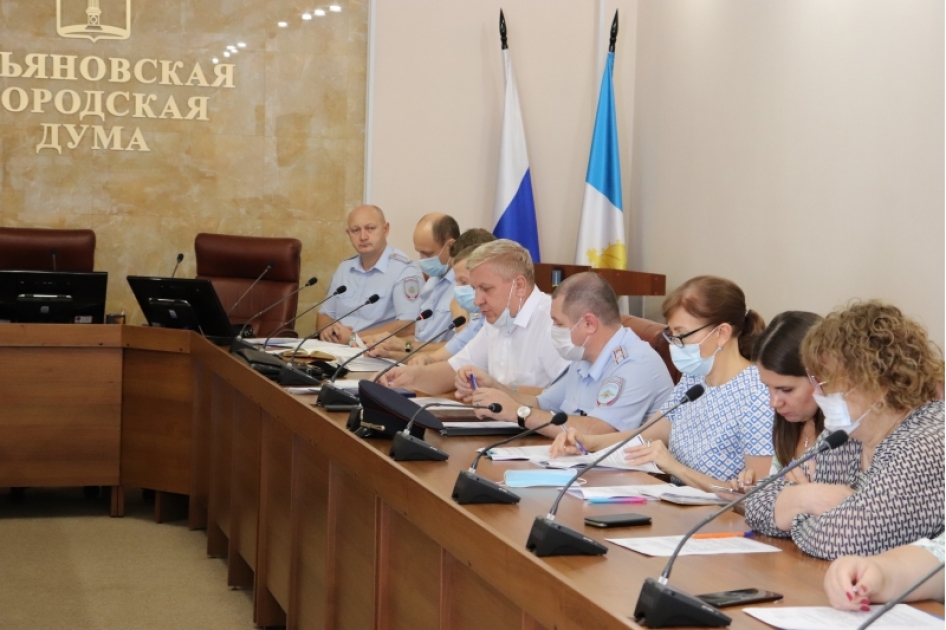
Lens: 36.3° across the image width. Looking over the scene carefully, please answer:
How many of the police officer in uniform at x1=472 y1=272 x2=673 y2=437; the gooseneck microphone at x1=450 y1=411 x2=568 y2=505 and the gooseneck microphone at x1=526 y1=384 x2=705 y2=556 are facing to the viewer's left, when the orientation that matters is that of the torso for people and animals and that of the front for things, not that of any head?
1

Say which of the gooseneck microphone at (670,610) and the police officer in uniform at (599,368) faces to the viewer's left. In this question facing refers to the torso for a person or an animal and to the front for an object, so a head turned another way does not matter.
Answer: the police officer in uniform

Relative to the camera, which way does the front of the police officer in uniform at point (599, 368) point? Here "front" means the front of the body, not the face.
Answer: to the viewer's left

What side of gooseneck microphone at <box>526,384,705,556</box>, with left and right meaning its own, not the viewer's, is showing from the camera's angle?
right

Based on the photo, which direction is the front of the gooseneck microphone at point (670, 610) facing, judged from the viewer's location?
facing to the right of the viewer

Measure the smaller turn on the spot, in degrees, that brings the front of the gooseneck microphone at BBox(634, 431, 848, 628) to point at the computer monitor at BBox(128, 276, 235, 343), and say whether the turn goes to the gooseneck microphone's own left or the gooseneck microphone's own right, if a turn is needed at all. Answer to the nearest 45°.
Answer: approximately 135° to the gooseneck microphone's own left

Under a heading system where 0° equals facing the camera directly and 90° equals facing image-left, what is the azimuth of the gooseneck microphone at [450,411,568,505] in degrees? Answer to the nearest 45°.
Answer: approximately 270°

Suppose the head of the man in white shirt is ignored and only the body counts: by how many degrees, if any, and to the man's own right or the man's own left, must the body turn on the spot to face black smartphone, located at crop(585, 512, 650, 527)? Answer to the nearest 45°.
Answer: approximately 45° to the man's own left

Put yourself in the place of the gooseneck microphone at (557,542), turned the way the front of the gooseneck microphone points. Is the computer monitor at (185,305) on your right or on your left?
on your left
